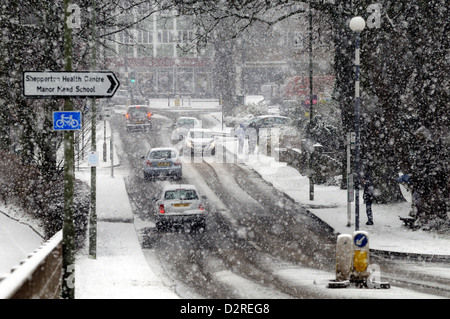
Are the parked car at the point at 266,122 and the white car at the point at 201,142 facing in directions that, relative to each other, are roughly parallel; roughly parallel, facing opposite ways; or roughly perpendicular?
roughly perpendicular

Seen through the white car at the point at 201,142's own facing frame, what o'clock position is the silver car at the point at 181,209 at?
The silver car is roughly at 12 o'clock from the white car.

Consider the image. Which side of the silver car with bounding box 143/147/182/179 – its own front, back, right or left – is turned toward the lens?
back

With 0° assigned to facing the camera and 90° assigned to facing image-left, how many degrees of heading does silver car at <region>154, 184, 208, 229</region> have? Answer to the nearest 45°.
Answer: approximately 180°

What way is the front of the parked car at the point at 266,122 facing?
to the viewer's left

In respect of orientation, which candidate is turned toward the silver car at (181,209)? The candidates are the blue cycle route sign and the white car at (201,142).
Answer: the white car
